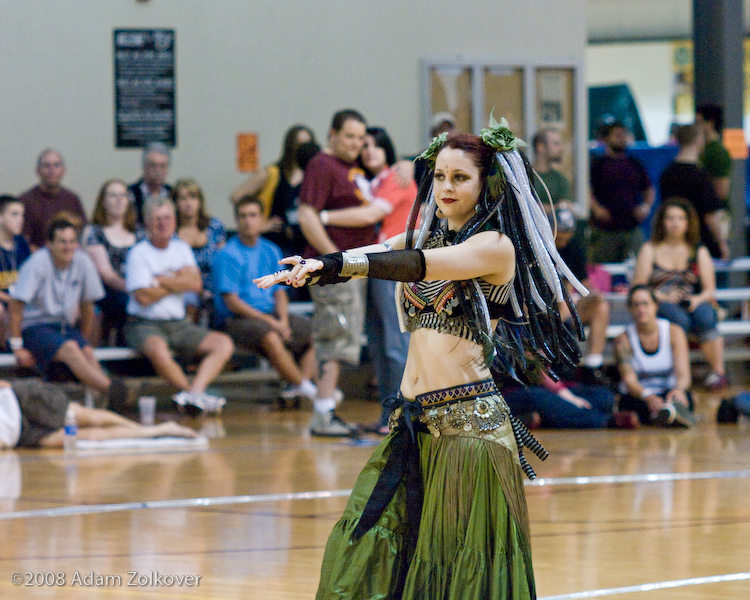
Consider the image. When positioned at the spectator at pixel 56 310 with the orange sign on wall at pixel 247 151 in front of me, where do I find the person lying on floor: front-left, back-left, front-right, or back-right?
back-right

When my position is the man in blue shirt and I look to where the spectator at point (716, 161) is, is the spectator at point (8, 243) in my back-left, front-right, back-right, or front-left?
back-left

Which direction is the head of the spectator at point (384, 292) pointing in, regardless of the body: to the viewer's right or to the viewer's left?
to the viewer's left

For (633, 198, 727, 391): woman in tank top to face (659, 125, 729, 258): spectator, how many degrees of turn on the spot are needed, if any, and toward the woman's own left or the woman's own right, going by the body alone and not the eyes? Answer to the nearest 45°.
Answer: approximately 180°

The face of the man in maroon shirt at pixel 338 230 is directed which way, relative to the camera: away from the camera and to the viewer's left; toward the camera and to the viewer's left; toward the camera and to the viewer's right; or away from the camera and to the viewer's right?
toward the camera and to the viewer's right

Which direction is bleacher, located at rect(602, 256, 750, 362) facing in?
toward the camera
